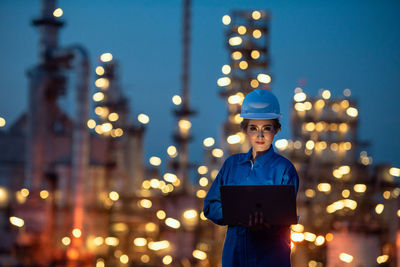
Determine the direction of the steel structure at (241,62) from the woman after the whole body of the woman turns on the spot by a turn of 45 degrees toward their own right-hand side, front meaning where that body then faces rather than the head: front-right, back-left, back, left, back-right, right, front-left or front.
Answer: back-right

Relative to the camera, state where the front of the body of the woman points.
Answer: toward the camera
